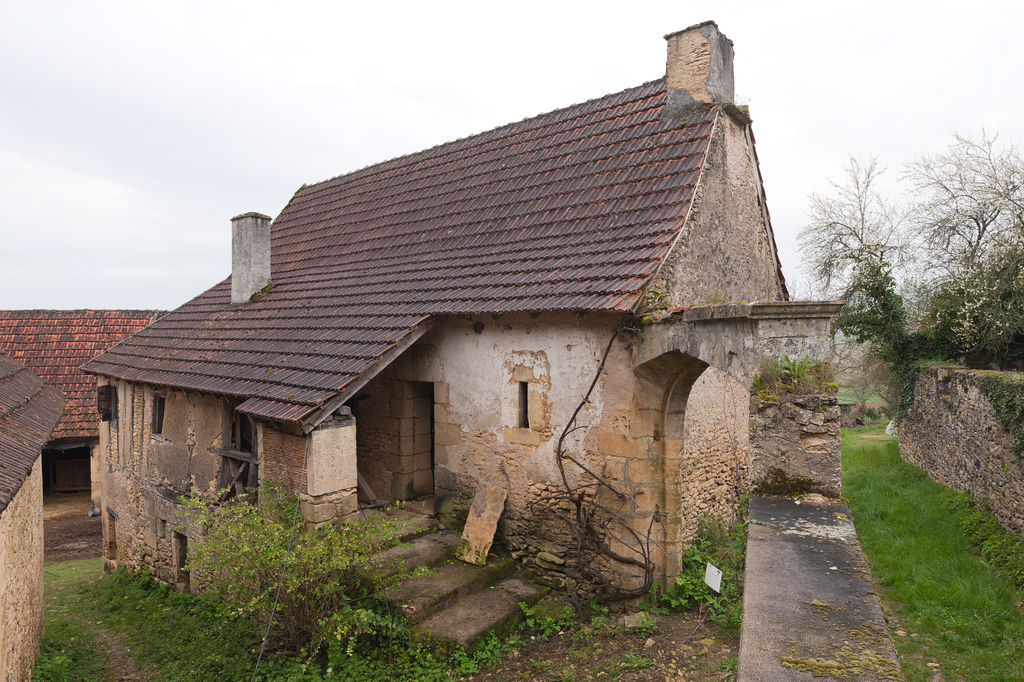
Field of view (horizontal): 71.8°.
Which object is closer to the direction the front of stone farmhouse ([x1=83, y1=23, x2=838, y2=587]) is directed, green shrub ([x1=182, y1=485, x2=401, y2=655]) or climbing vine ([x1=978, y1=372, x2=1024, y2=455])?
the green shrub

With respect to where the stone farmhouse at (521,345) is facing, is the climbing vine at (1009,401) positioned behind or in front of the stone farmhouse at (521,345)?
behind

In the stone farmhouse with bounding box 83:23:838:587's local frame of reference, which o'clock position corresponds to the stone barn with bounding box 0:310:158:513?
the stone barn with bounding box 0:310:158:513 is roughly at 3 o'clock from the stone farmhouse with bounding box 83:23:838:587.

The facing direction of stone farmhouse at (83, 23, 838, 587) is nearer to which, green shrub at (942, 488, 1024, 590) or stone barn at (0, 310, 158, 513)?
the stone barn

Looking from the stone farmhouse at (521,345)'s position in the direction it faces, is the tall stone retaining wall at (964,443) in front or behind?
behind

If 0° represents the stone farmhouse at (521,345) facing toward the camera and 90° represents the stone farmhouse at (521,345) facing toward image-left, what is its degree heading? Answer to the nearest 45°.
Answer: approximately 45°
